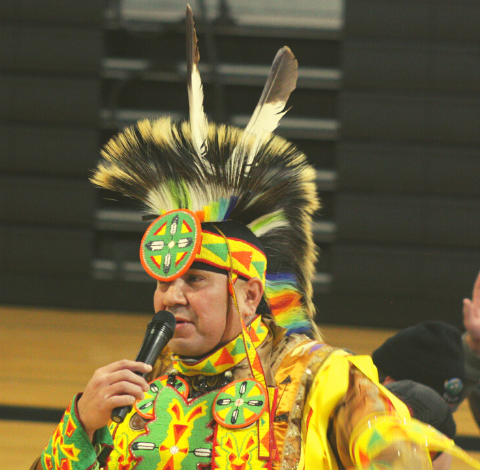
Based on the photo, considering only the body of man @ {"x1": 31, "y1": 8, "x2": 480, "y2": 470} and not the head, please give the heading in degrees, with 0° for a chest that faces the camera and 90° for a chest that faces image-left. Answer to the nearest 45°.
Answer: approximately 45°

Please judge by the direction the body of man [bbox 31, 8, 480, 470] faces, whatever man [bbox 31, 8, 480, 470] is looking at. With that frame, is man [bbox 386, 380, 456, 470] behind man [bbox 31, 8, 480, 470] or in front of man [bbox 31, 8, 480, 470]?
behind
